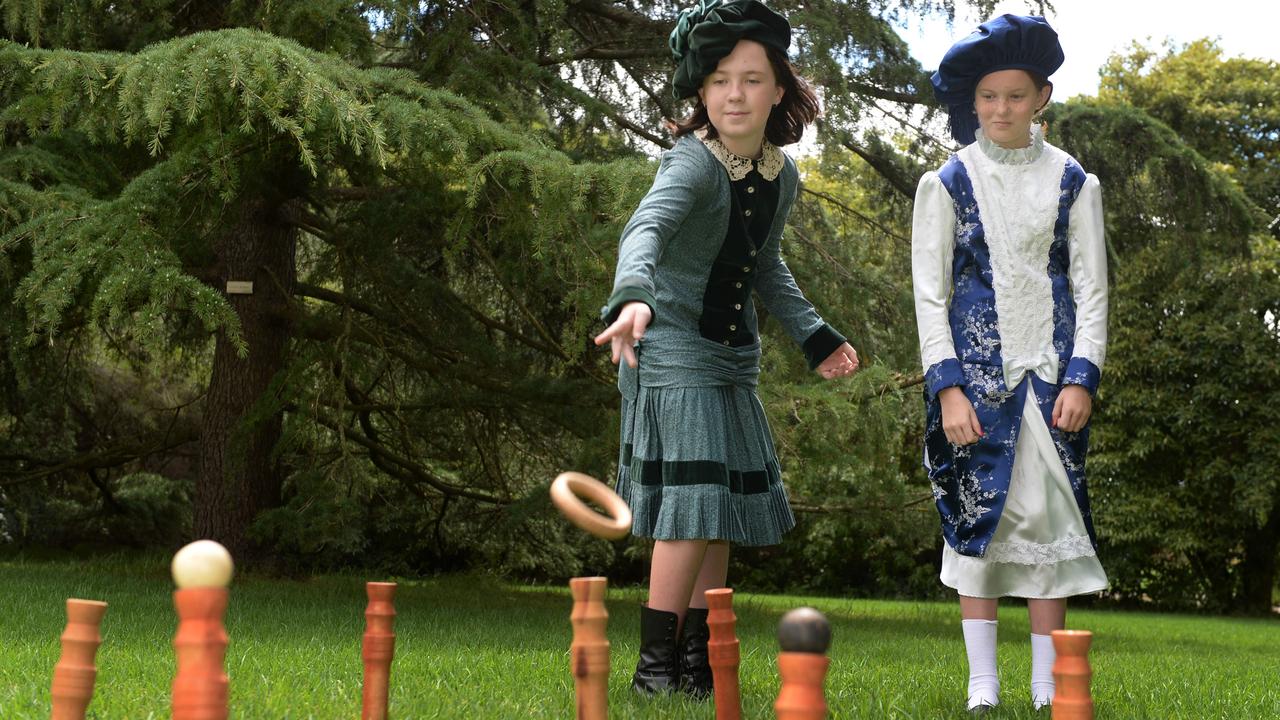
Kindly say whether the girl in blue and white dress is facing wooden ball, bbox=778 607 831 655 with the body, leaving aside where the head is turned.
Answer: yes

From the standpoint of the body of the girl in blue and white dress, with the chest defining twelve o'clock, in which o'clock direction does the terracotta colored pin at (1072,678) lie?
The terracotta colored pin is roughly at 12 o'clock from the girl in blue and white dress.

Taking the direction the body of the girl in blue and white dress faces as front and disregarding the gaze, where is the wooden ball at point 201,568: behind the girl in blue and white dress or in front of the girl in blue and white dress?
in front

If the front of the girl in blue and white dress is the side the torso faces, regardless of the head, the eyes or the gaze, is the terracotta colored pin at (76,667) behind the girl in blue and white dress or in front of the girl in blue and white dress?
in front

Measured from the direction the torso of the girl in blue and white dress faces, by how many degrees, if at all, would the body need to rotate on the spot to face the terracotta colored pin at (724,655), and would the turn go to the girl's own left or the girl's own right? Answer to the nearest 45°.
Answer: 0° — they already face it

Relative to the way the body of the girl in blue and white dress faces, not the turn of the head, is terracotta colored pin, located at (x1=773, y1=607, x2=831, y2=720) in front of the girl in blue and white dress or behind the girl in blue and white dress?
in front

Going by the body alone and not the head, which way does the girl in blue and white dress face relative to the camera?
toward the camera

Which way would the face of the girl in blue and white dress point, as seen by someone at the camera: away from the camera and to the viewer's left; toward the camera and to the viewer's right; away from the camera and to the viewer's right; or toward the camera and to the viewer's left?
toward the camera and to the viewer's left
